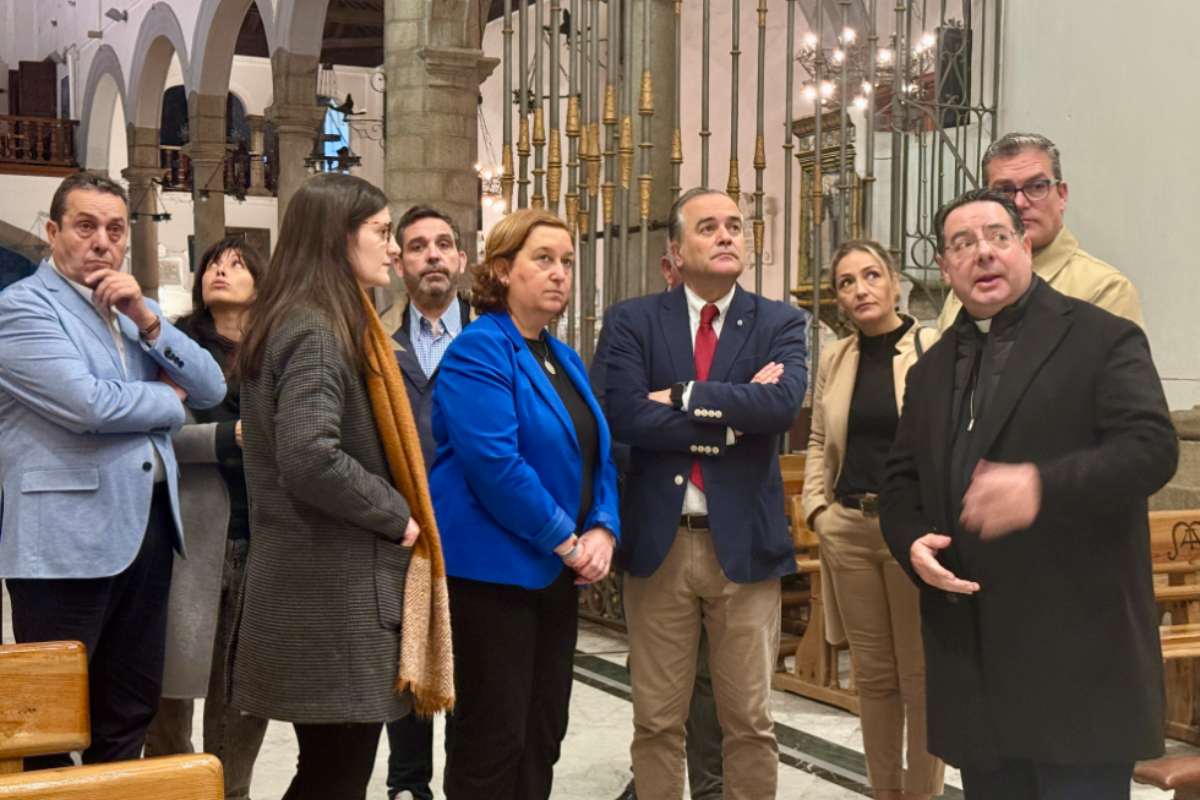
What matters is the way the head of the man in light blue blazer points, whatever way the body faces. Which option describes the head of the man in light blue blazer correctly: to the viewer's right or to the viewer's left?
to the viewer's right

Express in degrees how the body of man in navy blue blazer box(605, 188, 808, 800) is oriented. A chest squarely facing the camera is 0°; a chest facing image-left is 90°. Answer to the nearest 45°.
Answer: approximately 0°

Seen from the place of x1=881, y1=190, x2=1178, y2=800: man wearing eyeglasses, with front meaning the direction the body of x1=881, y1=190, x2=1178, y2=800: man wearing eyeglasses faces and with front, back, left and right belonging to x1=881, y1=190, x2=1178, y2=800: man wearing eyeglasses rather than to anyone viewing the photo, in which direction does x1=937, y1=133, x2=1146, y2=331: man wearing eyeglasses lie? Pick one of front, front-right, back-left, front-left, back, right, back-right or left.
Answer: back-right

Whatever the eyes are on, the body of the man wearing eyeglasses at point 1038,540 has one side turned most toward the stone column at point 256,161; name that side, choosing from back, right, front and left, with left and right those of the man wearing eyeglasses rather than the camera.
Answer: right

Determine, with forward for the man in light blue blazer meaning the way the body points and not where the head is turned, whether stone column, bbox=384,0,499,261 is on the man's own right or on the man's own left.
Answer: on the man's own left

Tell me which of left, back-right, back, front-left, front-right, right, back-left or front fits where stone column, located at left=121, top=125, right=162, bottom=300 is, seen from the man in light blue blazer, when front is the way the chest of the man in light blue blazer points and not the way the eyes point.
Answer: back-left

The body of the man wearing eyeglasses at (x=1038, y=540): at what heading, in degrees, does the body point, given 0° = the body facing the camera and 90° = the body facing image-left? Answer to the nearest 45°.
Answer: approximately 45°

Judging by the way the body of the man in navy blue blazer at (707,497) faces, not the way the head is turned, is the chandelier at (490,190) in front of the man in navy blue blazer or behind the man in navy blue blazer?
behind

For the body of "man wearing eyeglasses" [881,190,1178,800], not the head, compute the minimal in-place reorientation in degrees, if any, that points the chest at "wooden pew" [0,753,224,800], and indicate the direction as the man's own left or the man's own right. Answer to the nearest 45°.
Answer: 0° — they already face it
